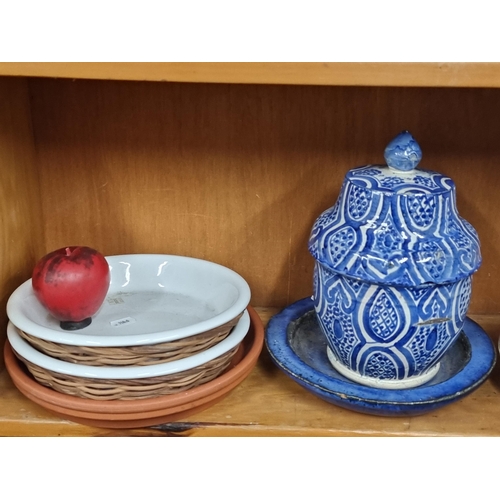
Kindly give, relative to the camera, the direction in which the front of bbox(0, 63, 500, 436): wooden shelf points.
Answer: facing the viewer
